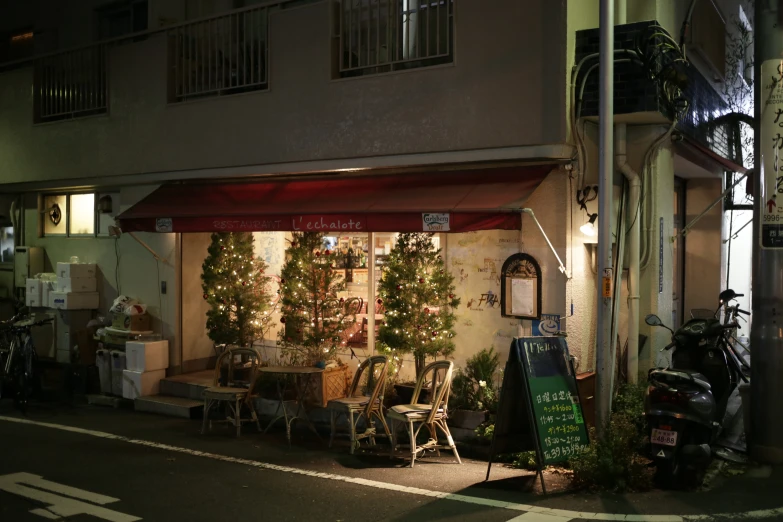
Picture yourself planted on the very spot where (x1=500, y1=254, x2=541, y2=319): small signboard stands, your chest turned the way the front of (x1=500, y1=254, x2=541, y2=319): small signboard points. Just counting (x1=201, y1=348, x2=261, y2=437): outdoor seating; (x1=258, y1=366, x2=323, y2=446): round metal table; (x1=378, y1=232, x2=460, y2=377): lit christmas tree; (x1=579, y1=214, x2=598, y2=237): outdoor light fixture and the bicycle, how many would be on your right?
4

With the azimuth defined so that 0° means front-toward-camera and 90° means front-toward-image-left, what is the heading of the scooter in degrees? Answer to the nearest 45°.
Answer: approximately 225°

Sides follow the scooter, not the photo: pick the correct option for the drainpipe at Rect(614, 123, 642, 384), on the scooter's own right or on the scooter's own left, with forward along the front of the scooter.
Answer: on the scooter's own left

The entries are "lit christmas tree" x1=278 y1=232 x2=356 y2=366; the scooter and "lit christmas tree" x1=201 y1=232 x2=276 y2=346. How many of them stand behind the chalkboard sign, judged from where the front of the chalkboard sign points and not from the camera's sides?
2

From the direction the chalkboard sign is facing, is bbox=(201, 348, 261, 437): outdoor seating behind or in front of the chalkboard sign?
behind

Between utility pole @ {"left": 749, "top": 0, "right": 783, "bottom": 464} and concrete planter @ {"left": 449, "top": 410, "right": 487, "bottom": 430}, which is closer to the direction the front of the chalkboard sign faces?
the utility pole

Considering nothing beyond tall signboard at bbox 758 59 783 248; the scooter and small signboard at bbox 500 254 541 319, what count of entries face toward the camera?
2

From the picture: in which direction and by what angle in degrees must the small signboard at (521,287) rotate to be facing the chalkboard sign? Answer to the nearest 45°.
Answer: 0° — it already faces it

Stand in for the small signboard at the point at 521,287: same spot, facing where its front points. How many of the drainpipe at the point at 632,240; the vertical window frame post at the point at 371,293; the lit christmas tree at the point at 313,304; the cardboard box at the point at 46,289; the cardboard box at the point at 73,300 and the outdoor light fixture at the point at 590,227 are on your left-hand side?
2

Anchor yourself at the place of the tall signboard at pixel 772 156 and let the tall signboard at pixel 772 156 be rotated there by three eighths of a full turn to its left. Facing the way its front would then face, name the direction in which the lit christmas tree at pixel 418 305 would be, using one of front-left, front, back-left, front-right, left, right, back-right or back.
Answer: back-left

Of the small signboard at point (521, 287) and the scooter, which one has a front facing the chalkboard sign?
the small signboard

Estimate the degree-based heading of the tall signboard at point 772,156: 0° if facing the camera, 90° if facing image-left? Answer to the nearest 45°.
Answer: approximately 0°

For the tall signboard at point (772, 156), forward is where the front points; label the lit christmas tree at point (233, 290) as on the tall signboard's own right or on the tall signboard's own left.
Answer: on the tall signboard's own right

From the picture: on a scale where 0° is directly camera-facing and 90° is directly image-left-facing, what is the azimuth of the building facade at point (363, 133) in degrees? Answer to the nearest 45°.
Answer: approximately 45°
